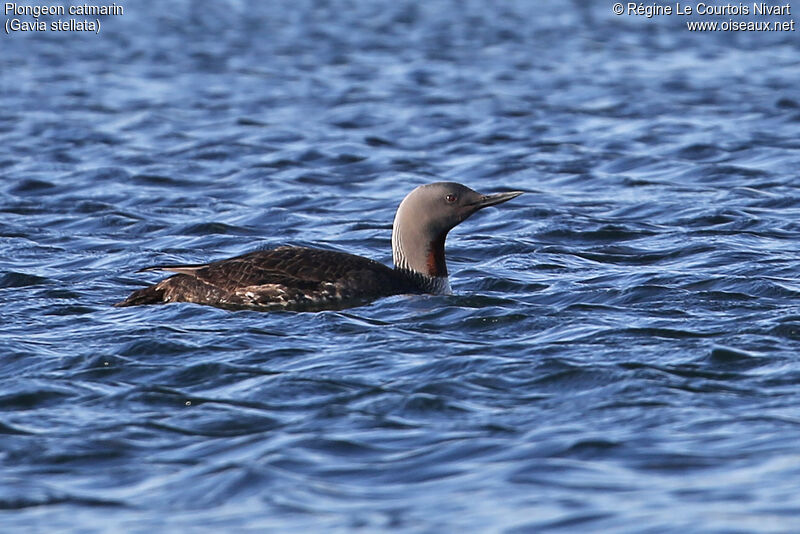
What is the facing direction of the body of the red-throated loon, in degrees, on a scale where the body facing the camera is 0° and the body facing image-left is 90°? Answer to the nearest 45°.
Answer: approximately 270°
